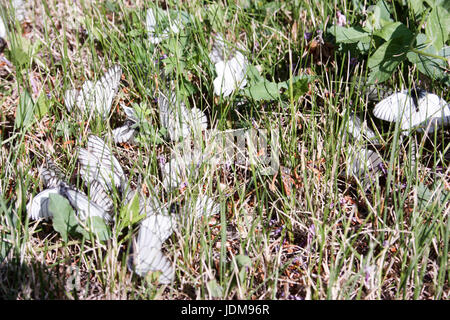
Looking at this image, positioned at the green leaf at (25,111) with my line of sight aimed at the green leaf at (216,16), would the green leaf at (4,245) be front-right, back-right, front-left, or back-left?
back-right

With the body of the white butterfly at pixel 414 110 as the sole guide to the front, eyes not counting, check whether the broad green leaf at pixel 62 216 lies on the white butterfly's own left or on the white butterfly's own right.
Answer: on the white butterfly's own left
